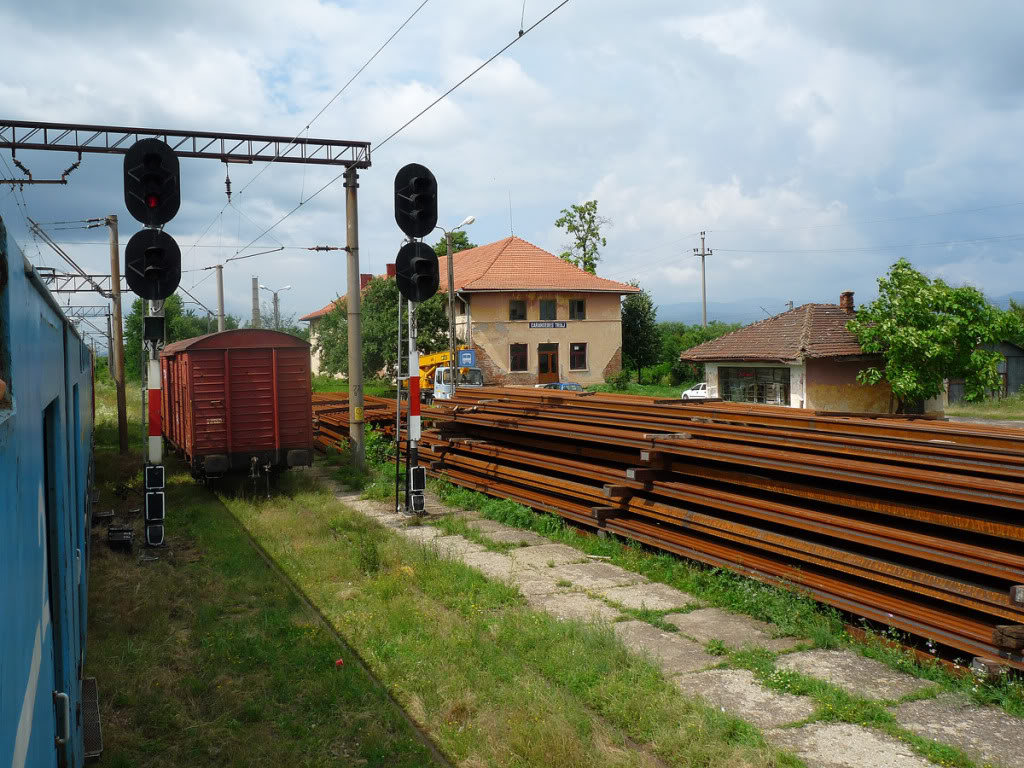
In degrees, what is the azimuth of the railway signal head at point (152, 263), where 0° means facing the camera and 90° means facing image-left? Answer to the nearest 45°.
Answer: approximately 0°

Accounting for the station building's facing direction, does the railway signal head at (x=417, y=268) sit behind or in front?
in front

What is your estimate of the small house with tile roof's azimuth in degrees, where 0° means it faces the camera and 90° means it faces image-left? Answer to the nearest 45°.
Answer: approximately 45°

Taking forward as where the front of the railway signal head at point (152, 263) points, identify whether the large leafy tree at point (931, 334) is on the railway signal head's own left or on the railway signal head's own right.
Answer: on the railway signal head's own left

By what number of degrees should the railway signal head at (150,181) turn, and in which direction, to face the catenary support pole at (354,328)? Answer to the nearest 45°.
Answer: approximately 135° to its left

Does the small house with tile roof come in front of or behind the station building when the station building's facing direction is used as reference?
in front

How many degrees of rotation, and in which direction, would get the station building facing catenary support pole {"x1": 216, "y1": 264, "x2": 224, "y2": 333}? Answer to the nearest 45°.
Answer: approximately 45° to its right

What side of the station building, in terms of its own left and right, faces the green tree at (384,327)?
right

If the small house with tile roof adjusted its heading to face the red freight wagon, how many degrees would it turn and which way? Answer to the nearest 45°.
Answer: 0° — it already faces it

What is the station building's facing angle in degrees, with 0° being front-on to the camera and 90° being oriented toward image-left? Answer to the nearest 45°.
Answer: approximately 0°

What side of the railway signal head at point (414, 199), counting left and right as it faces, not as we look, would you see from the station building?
back

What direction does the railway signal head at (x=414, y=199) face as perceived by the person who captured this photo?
facing the viewer

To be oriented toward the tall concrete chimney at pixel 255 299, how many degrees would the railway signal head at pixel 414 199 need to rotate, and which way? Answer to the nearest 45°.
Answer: approximately 180°
